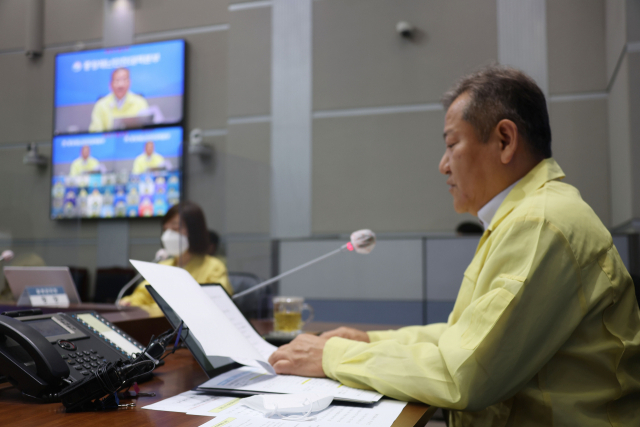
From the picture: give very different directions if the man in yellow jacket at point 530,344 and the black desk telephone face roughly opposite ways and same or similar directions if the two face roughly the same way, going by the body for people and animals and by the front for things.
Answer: very different directions

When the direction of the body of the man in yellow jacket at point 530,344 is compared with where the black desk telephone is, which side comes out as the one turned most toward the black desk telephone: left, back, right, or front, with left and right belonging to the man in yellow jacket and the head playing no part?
front

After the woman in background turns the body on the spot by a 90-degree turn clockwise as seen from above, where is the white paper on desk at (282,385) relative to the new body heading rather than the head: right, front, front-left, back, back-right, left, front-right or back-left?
back-left

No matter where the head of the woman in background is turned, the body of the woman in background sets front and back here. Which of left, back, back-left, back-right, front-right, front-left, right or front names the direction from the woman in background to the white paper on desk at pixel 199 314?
front-left

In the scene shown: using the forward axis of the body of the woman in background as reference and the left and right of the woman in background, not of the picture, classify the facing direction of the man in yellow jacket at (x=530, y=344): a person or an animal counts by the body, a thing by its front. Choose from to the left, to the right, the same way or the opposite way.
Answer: to the right

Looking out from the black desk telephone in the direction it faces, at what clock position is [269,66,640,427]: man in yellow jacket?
The man in yellow jacket is roughly at 11 o'clock from the black desk telephone.

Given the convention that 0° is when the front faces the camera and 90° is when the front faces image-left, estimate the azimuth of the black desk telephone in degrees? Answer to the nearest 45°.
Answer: approximately 315°

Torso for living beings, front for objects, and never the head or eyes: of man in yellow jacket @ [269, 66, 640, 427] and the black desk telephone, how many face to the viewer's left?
1

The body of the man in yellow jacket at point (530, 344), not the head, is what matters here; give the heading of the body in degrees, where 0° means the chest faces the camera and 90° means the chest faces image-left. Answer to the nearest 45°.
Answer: approximately 90°

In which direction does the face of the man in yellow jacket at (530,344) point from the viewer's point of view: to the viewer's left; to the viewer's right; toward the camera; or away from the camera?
to the viewer's left

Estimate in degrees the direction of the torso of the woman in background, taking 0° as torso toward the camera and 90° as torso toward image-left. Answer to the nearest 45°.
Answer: approximately 45°

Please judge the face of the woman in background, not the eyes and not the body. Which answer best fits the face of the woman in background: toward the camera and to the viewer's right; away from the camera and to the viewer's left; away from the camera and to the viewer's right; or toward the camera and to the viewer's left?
toward the camera and to the viewer's left
